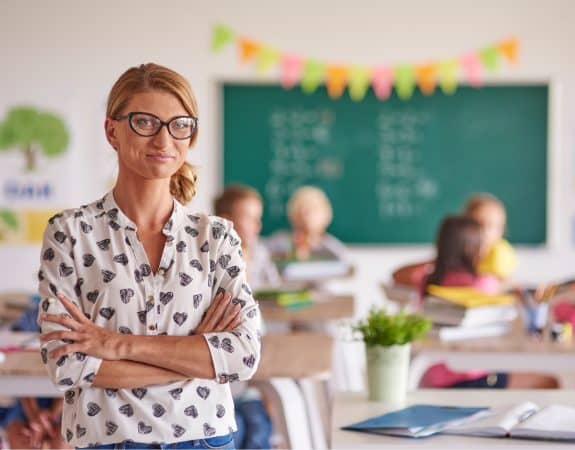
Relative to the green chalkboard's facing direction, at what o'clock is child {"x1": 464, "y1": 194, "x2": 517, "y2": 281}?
The child is roughly at 11 o'clock from the green chalkboard.

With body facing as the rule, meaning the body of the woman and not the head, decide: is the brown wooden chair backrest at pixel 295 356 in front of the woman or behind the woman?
behind

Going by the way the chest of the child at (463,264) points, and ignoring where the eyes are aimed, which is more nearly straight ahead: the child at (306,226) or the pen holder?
the child

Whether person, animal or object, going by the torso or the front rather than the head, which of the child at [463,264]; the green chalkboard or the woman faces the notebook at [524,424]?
the green chalkboard

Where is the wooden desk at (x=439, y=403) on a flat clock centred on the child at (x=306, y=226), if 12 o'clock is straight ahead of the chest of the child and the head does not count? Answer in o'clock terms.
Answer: The wooden desk is roughly at 12 o'clock from the child.

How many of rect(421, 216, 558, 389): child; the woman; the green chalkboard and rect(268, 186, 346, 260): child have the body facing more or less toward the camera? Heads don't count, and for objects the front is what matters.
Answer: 3

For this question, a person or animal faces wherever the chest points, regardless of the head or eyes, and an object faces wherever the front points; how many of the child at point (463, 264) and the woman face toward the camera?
1
